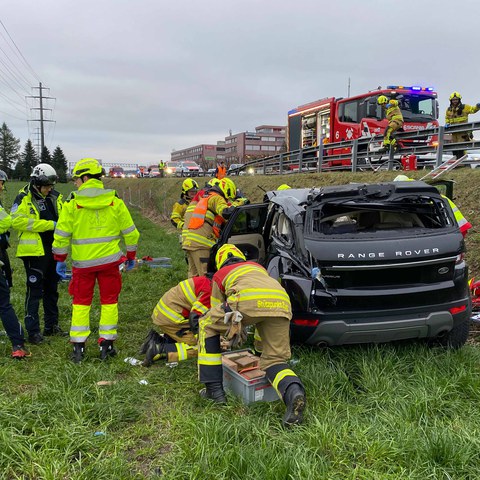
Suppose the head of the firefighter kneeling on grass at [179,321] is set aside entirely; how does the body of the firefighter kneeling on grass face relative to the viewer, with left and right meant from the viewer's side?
facing to the right of the viewer

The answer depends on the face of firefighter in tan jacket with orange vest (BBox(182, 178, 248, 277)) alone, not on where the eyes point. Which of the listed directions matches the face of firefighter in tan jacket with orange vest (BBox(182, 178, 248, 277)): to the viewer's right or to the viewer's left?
to the viewer's right

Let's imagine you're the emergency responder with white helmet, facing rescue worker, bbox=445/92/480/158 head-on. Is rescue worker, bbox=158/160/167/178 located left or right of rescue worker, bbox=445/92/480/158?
left

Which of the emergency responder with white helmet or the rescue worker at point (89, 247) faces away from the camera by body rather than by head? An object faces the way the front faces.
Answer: the rescue worker

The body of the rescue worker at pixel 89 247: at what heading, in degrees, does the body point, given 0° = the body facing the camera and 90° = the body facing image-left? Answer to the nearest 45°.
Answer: approximately 180°

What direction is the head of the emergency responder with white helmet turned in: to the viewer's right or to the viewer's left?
to the viewer's right

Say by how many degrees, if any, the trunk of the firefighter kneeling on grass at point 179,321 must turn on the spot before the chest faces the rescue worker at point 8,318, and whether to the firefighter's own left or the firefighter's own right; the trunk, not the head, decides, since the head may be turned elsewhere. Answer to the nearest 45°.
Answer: approximately 180°
